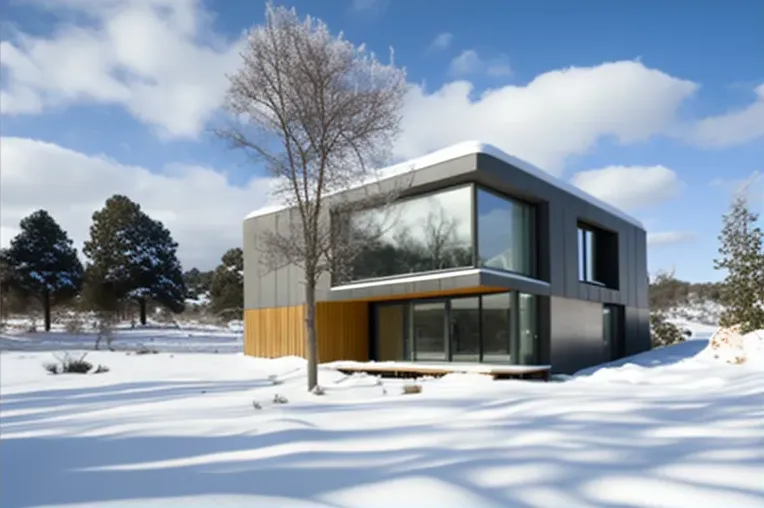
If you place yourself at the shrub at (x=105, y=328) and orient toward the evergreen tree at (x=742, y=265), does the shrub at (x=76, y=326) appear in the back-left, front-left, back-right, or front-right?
back-left

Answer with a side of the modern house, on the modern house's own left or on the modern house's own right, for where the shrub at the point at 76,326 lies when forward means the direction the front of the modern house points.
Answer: on the modern house's own right

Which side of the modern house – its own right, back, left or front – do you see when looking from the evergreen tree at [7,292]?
right

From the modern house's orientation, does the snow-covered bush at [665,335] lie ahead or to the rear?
to the rear

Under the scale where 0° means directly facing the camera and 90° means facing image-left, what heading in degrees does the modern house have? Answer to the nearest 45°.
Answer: approximately 45°
